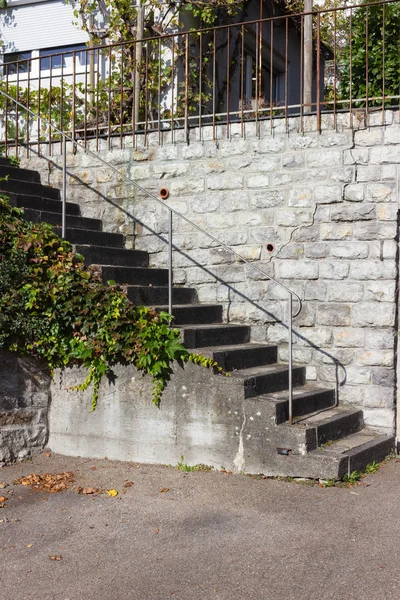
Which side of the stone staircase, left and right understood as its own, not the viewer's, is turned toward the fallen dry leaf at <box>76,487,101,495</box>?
right

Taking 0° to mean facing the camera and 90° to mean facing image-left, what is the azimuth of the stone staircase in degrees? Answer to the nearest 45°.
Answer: approximately 315°
